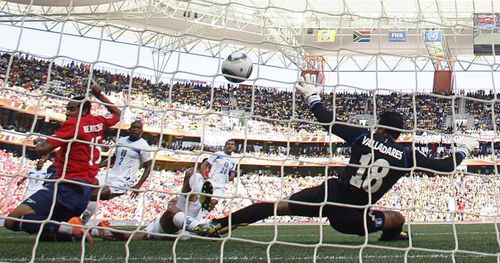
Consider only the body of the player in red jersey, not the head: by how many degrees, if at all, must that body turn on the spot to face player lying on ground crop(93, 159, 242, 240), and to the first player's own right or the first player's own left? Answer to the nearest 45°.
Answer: approximately 135° to the first player's own right

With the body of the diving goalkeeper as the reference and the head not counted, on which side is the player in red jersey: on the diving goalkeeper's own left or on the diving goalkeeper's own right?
on the diving goalkeeper's own left

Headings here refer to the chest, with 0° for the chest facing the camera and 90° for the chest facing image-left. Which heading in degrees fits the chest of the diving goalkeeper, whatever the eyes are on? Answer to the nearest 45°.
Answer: approximately 180°

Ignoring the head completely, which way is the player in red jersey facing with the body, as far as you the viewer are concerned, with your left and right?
facing away from the viewer and to the left of the viewer
